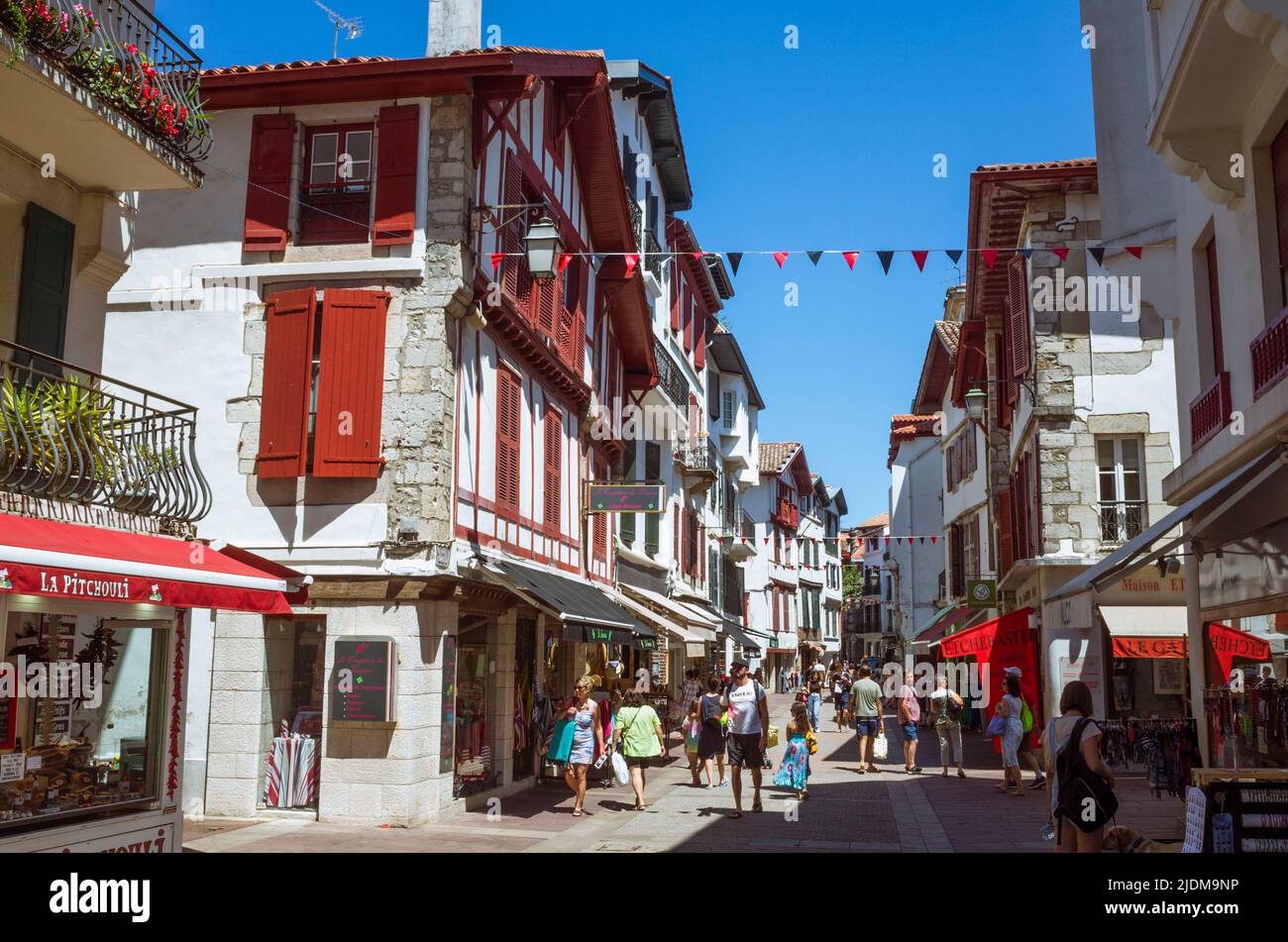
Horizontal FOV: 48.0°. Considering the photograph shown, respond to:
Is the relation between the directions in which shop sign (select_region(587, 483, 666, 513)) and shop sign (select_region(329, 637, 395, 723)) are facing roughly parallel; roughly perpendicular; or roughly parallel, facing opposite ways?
roughly parallel

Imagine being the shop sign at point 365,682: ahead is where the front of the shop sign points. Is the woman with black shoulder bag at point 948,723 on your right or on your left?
on your left

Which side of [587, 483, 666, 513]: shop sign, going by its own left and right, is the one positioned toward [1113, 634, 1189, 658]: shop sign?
left

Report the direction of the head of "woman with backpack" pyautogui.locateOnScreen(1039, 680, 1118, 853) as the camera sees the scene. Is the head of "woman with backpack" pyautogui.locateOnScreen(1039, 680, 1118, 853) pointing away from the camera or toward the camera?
away from the camera

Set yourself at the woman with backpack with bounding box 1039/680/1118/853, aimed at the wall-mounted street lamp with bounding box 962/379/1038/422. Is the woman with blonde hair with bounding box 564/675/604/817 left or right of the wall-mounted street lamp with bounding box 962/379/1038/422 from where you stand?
left

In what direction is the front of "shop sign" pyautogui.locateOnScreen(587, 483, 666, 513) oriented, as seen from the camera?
facing the viewer

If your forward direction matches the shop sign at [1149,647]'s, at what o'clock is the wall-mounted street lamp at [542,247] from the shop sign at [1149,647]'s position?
The wall-mounted street lamp is roughly at 1 o'clock from the shop sign.

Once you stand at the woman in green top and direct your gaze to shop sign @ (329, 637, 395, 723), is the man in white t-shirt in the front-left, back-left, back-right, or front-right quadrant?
back-left
